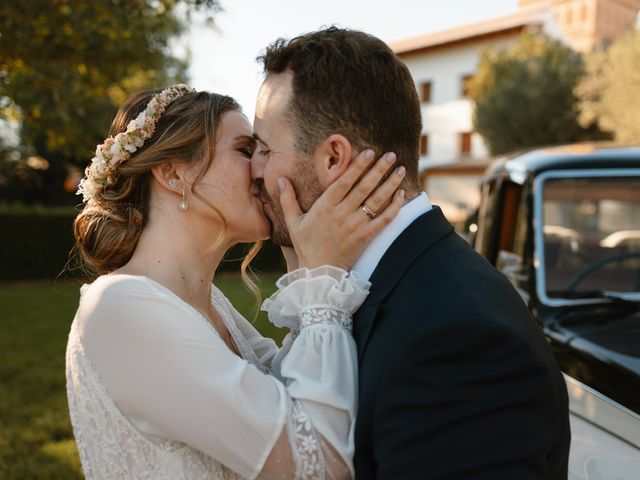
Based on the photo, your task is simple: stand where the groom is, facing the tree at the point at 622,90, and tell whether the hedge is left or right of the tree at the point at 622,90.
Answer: left

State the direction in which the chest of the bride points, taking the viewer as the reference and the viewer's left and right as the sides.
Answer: facing to the right of the viewer

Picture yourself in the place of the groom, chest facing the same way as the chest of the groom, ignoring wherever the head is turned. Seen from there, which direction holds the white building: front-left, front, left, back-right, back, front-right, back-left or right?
right

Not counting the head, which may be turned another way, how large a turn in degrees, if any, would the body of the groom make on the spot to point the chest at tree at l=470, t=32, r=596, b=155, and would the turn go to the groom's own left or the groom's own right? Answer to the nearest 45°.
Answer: approximately 90° to the groom's own right

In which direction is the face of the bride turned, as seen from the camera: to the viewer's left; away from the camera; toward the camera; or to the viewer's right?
to the viewer's right

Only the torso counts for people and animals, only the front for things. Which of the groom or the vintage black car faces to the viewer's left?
the groom

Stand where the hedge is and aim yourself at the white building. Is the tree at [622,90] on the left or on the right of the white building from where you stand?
right

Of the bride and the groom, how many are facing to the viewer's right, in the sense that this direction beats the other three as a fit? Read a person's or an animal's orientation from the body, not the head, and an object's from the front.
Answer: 1

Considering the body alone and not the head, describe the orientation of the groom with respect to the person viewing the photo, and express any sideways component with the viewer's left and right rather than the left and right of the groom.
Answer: facing to the left of the viewer

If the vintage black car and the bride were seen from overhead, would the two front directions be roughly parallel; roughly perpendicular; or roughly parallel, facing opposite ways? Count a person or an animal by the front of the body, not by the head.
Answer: roughly perpendicular

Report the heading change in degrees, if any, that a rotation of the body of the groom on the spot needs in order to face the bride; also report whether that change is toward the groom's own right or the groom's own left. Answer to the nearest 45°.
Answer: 0° — they already face them

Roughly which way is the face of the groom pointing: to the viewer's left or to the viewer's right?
to the viewer's left

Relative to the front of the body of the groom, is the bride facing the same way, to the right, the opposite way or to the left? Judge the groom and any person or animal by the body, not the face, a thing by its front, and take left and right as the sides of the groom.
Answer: the opposite way

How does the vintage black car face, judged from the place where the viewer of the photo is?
facing the viewer and to the right of the viewer

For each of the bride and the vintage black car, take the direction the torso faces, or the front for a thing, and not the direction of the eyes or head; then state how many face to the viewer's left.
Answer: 0
